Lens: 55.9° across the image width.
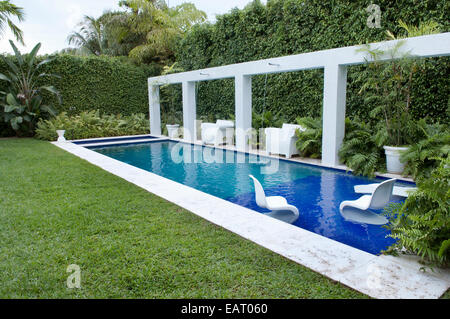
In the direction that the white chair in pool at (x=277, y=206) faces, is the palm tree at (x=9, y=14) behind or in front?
behind

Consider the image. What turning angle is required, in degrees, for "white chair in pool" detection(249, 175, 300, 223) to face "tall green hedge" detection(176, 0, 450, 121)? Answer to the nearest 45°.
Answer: approximately 90° to its left

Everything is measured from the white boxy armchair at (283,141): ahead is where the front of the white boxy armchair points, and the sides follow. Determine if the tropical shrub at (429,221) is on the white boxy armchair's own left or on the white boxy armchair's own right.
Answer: on the white boxy armchair's own left

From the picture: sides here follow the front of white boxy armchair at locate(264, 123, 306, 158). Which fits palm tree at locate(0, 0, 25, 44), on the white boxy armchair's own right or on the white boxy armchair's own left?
on the white boxy armchair's own right

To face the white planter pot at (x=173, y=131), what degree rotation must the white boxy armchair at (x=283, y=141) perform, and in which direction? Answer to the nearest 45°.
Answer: approximately 90° to its right

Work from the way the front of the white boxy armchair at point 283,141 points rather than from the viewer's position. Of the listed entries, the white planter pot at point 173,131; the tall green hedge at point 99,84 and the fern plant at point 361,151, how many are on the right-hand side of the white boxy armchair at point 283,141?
2

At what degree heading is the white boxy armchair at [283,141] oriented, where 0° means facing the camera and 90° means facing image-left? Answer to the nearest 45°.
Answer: approximately 45°

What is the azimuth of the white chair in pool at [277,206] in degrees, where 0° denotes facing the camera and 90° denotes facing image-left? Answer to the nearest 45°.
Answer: approximately 270°

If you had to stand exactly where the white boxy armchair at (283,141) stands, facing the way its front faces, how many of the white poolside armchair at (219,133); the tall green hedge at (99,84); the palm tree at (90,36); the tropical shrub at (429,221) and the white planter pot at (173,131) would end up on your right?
4

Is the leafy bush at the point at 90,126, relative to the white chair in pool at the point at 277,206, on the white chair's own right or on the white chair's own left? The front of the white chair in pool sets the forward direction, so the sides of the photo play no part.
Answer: on the white chair's own left

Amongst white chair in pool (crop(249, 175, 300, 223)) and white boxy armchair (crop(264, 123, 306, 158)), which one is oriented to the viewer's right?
the white chair in pool

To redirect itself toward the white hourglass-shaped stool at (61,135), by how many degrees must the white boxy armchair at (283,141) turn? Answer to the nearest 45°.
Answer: approximately 45° to its right

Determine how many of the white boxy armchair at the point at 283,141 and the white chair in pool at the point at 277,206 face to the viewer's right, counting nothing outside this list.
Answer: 1
